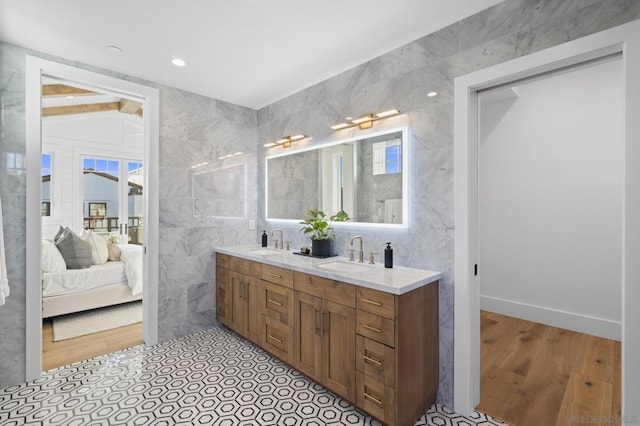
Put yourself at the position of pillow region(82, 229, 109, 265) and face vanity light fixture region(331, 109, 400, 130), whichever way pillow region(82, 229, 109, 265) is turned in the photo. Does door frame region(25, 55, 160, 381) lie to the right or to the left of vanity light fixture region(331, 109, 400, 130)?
right

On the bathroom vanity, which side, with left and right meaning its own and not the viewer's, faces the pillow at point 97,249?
right

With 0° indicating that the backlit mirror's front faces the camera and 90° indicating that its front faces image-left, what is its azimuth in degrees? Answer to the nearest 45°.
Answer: approximately 45°

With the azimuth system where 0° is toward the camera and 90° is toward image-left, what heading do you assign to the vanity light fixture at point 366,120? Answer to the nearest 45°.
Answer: approximately 45°

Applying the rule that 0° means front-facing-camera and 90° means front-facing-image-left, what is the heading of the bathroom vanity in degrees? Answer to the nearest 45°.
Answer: approximately 45°
